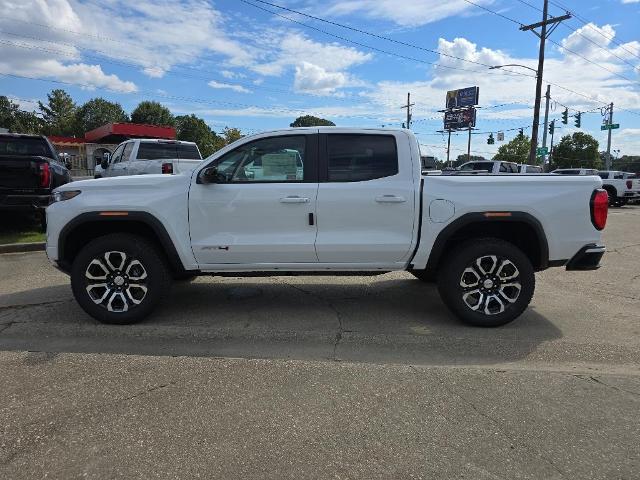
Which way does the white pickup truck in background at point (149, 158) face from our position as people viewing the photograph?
facing away from the viewer and to the left of the viewer

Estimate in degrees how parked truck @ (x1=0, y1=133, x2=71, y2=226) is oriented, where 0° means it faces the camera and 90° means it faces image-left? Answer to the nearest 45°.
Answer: approximately 225°

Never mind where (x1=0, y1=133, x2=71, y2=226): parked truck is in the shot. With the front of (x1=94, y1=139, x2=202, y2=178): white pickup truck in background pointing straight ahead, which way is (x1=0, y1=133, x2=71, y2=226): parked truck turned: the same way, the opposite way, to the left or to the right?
to the right

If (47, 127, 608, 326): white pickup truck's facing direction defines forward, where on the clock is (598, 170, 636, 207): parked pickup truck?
The parked pickup truck is roughly at 4 o'clock from the white pickup truck.

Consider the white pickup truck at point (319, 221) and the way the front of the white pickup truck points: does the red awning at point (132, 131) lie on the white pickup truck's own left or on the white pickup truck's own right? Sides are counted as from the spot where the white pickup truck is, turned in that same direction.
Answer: on the white pickup truck's own right

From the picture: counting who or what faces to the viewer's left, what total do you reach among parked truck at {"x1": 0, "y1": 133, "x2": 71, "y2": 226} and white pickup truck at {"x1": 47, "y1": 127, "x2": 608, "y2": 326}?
1

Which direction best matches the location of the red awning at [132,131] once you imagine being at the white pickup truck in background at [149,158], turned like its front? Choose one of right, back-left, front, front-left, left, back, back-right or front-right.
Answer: front-right

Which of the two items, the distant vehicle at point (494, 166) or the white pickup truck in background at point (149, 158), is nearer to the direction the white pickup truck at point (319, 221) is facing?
the white pickup truck in background

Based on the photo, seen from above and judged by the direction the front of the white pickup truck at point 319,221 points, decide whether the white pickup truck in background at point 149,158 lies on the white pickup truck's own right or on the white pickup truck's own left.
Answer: on the white pickup truck's own right

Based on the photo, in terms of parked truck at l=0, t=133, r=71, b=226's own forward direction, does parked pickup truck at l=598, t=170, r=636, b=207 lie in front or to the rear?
in front

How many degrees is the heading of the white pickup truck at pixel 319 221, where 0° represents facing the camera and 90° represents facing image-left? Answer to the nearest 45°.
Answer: approximately 90°

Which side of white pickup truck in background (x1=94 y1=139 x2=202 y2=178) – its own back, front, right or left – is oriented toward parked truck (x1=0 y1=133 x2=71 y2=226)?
left

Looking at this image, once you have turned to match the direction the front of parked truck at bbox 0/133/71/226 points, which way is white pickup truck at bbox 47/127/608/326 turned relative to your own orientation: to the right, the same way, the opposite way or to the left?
to the left

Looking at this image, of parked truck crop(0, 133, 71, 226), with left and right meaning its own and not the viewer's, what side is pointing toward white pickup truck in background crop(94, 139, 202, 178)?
front

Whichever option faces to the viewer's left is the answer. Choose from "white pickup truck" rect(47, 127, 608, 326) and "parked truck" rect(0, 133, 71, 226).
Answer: the white pickup truck
